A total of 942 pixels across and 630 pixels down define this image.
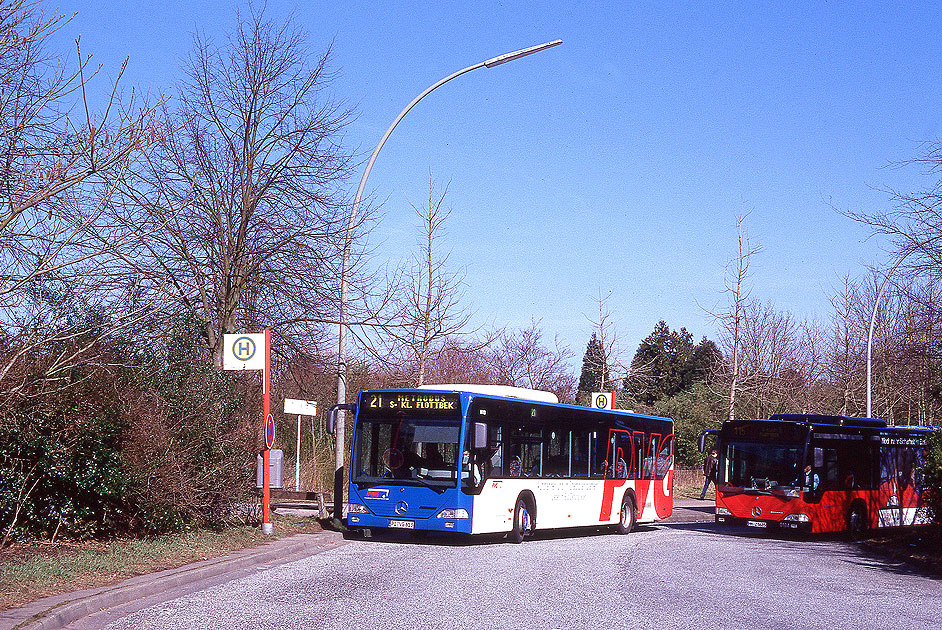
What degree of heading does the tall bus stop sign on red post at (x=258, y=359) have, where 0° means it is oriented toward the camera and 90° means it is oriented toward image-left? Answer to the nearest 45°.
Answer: approximately 0°

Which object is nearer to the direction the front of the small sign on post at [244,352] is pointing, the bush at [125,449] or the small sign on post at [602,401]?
the bush

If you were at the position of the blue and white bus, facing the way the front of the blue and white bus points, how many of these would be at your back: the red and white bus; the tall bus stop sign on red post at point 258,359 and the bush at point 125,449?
1

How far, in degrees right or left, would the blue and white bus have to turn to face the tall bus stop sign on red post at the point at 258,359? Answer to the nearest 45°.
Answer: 0° — it already faces it

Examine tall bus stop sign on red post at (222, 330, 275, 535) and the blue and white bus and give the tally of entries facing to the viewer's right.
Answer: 0

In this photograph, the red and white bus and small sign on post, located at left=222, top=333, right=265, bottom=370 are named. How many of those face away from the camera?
0
